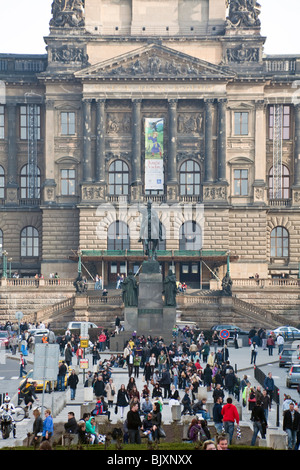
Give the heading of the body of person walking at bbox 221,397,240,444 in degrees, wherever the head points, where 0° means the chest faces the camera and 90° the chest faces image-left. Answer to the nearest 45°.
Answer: approximately 180°

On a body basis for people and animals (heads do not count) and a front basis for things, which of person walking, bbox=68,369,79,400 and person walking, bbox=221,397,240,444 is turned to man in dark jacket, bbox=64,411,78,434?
person walking, bbox=68,369,79,400

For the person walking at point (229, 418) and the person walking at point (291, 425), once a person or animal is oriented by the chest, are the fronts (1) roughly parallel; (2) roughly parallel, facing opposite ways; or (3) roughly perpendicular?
roughly parallel, facing opposite ways

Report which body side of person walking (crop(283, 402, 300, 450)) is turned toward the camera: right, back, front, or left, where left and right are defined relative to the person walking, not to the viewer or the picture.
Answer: front

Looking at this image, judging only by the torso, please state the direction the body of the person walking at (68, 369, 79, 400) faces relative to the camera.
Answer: toward the camera

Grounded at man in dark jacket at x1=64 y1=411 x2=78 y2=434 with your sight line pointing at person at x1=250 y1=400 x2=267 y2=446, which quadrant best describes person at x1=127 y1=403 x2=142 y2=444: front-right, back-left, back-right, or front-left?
front-right

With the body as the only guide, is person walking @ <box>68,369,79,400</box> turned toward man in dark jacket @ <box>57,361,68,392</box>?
no

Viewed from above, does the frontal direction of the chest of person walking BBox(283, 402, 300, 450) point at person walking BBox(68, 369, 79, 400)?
no
